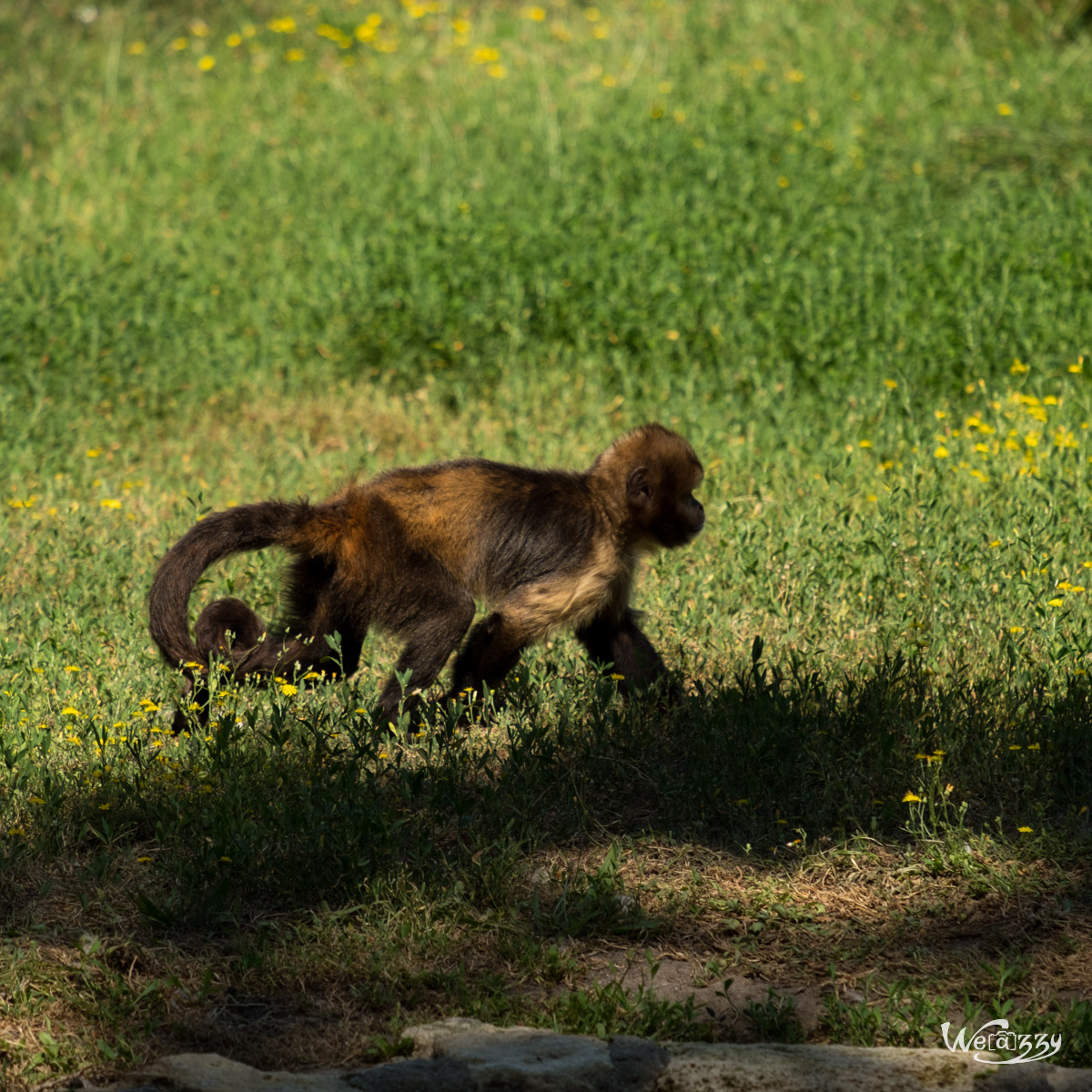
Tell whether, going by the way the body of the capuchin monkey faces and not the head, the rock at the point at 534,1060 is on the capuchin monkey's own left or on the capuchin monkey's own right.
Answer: on the capuchin monkey's own right

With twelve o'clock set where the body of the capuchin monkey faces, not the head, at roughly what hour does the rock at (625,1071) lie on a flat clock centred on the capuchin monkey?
The rock is roughly at 3 o'clock from the capuchin monkey.

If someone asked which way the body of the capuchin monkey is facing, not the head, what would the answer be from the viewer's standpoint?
to the viewer's right
